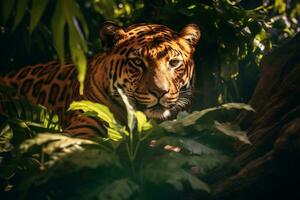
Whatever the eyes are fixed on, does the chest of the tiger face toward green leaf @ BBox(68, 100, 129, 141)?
no

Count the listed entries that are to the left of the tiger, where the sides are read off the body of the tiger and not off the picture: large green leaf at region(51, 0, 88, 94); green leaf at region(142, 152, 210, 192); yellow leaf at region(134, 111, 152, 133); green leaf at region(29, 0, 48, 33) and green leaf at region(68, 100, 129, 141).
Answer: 0

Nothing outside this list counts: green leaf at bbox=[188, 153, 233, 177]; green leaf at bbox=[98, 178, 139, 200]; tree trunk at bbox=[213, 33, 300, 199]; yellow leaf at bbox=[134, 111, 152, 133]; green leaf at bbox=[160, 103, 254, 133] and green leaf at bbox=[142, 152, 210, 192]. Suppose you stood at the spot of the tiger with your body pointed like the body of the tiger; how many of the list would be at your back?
0

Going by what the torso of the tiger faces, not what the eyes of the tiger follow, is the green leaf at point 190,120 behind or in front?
in front

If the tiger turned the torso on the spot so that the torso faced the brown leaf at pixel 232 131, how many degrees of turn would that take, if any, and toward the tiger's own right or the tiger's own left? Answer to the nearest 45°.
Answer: approximately 45° to the tiger's own right

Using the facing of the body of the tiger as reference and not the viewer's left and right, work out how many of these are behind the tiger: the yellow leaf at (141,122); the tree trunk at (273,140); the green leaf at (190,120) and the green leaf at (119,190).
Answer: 0

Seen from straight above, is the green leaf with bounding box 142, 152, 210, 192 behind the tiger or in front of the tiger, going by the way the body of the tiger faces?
in front

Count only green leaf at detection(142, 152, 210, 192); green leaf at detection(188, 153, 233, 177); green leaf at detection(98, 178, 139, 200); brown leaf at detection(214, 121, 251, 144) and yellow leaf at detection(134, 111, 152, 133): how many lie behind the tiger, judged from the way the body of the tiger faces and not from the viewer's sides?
0

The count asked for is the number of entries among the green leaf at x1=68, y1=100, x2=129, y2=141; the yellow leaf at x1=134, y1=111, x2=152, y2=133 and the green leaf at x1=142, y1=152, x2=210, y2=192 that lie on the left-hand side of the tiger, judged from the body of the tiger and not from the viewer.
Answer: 0

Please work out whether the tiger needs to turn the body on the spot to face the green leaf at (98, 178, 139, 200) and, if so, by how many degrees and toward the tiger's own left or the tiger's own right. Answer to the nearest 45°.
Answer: approximately 45° to the tiger's own right
